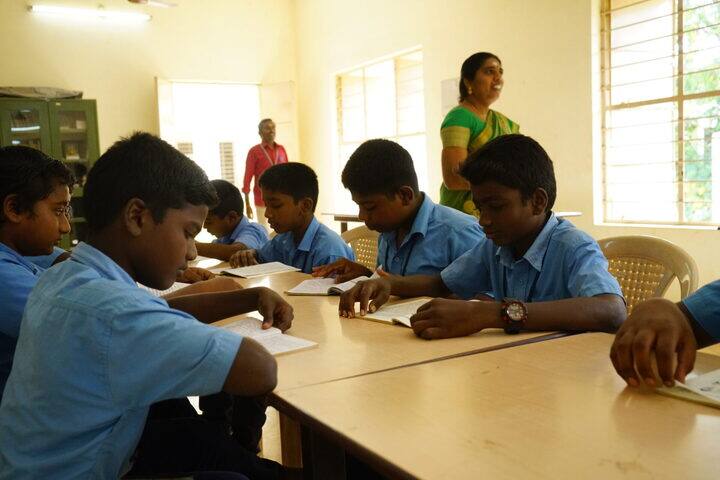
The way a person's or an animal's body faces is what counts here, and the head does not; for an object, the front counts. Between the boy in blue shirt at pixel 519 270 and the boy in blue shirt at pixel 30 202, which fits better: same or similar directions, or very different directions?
very different directions

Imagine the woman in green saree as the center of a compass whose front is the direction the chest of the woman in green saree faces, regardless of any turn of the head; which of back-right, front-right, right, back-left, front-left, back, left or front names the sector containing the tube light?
back

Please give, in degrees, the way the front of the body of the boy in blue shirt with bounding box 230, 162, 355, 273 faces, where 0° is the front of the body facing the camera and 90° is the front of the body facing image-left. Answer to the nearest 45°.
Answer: approximately 45°

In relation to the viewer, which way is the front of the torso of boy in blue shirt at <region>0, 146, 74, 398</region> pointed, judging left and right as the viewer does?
facing to the right of the viewer

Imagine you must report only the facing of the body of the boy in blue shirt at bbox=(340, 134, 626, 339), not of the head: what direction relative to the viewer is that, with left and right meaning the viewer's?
facing the viewer and to the left of the viewer

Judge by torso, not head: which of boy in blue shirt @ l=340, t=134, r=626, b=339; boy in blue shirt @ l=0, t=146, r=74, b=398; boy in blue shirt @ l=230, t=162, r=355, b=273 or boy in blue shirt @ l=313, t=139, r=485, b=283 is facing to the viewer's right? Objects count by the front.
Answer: boy in blue shirt @ l=0, t=146, r=74, b=398

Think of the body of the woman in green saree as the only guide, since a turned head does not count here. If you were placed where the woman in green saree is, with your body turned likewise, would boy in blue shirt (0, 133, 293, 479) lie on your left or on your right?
on your right

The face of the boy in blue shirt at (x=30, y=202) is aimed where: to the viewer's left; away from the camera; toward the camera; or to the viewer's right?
to the viewer's right

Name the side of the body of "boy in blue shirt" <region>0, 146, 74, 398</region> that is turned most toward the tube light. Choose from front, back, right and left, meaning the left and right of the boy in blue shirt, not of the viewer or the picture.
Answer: left

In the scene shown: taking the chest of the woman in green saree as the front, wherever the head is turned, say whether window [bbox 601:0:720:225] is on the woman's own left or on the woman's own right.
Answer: on the woman's own left

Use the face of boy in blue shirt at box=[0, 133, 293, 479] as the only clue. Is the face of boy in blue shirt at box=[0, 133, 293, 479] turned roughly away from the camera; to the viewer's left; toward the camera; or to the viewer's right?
to the viewer's right
